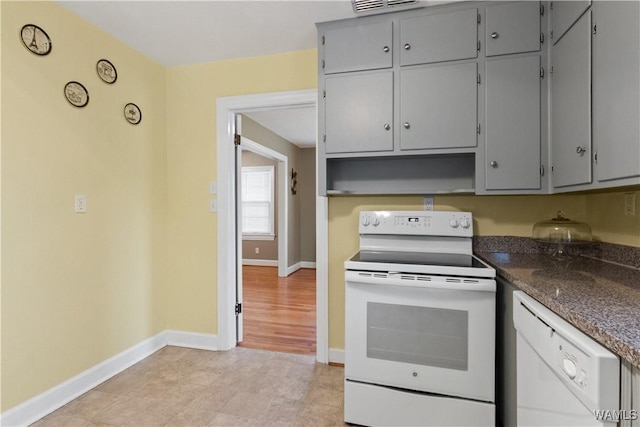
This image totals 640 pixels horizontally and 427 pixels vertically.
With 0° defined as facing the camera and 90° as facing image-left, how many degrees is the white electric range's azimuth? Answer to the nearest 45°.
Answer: approximately 0°

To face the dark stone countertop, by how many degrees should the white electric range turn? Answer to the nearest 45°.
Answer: approximately 45° to its left

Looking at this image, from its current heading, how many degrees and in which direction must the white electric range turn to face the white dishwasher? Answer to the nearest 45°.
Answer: approximately 45° to its left
